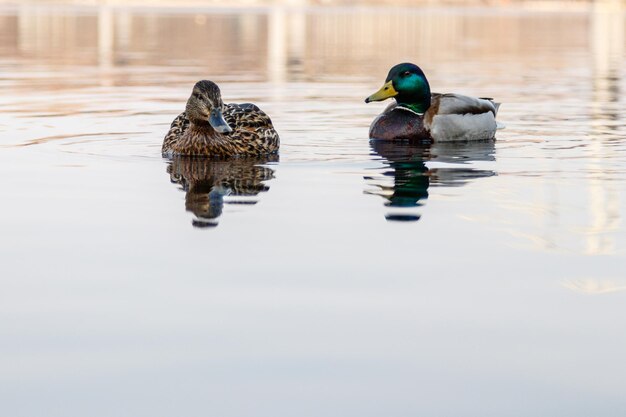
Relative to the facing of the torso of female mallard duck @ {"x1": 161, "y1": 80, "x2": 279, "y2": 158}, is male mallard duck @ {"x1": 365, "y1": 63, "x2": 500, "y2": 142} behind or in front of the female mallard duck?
behind

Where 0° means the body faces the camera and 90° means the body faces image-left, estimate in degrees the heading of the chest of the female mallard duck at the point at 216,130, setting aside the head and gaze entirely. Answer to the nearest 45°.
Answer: approximately 45°
